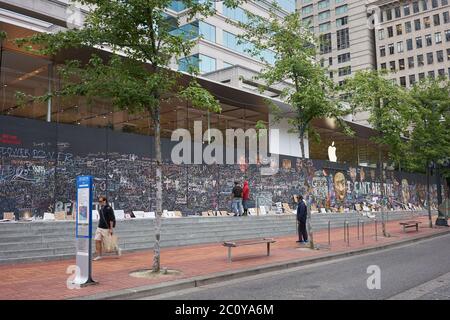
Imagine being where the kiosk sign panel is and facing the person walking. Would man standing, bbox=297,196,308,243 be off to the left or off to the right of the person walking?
right

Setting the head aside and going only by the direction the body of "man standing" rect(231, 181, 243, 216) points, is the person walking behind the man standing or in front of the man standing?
behind

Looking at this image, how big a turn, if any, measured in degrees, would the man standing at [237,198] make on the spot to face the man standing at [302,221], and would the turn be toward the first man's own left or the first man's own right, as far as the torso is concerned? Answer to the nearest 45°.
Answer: approximately 135° to the first man's own right

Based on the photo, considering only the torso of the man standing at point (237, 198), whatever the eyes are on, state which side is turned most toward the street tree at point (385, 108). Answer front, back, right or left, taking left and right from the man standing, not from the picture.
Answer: right

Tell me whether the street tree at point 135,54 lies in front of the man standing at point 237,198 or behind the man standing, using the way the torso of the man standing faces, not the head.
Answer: behind

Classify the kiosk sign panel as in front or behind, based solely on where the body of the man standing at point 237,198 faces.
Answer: behind

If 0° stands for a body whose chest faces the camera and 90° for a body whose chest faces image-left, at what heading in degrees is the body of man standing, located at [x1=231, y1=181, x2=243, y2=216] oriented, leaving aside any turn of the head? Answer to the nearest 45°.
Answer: approximately 180°
